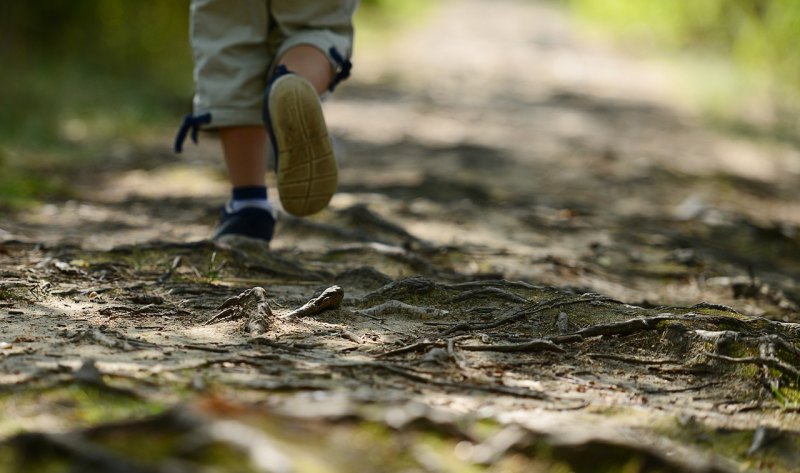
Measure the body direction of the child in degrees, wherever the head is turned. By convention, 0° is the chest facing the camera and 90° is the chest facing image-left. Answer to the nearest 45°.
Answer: approximately 180°

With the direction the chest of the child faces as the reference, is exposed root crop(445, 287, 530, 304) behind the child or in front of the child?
behind

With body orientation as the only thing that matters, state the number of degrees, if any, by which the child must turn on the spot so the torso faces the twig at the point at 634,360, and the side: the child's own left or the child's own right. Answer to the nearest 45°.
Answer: approximately 135° to the child's own right

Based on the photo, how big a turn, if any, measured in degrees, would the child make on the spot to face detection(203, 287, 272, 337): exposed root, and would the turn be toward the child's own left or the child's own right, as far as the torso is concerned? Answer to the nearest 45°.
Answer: approximately 180°

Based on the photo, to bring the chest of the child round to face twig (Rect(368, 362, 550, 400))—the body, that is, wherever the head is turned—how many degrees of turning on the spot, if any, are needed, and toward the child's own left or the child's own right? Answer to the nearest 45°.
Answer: approximately 180°

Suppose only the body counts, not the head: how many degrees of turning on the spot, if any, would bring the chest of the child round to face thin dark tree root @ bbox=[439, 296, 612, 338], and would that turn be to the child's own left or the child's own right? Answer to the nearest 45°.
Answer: approximately 135° to the child's own right
